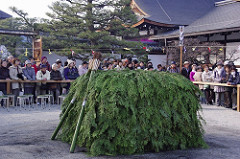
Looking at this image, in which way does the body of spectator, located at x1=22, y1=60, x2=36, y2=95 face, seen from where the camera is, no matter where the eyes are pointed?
toward the camera

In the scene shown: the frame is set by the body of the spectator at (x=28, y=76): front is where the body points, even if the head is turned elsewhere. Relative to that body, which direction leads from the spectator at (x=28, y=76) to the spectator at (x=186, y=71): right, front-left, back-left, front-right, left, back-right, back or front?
left

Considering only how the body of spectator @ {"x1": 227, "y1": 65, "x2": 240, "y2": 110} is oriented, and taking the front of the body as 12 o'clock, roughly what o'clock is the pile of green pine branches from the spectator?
The pile of green pine branches is roughly at 11 o'clock from the spectator.

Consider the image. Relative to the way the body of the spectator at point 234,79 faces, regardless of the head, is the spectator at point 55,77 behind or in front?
in front

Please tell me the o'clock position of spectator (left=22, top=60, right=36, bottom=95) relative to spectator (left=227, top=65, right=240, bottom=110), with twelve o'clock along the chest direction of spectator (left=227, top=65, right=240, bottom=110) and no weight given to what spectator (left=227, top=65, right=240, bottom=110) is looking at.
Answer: spectator (left=22, top=60, right=36, bottom=95) is roughly at 1 o'clock from spectator (left=227, top=65, right=240, bottom=110).

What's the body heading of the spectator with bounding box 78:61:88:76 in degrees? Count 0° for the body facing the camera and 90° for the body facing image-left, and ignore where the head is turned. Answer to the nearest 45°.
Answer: approximately 315°

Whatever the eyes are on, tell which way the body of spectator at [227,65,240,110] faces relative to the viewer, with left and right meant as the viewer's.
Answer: facing the viewer and to the left of the viewer

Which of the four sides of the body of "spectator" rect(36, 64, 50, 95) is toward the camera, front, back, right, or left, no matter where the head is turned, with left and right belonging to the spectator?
front

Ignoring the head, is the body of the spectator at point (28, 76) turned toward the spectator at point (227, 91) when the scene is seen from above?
no

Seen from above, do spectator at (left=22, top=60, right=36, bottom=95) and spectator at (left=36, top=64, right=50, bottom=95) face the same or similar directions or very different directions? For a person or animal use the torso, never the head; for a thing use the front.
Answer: same or similar directions

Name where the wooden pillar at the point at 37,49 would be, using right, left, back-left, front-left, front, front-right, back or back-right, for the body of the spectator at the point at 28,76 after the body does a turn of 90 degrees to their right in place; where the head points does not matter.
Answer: right

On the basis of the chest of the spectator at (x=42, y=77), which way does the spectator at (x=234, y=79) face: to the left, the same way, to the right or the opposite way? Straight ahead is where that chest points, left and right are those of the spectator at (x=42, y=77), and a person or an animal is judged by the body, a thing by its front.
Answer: to the right

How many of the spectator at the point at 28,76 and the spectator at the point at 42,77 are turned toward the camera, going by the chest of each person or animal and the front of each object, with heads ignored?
2

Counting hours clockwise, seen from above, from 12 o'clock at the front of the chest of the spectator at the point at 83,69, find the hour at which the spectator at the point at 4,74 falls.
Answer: the spectator at the point at 4,74 is roughly at 4 o'clock from the spectator at the point at 83,69.

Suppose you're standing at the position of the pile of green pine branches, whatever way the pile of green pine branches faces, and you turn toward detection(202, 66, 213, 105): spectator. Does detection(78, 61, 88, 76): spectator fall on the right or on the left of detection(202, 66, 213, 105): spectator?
left

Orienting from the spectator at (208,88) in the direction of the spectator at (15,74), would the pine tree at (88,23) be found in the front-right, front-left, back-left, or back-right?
front-right

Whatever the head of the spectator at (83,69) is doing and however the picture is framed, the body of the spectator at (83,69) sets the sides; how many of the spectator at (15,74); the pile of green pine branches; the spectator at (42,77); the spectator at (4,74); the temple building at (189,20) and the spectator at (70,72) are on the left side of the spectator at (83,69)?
1

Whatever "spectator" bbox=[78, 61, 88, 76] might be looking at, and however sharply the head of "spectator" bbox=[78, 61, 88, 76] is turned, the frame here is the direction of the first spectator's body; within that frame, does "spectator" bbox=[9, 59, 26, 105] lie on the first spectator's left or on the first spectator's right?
on the first spectator's right

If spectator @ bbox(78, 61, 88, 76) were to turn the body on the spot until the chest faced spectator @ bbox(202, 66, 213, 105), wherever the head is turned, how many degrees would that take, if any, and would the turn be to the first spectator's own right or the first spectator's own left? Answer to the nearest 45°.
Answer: approximately 45° to the first spectator's own left

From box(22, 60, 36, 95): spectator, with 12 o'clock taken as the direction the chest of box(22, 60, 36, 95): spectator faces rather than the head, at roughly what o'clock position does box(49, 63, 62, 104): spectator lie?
box(49, 63, 62, 104): spectator is roughly at 9 o'clock from box(22, 60, 36, 95): spectator.
